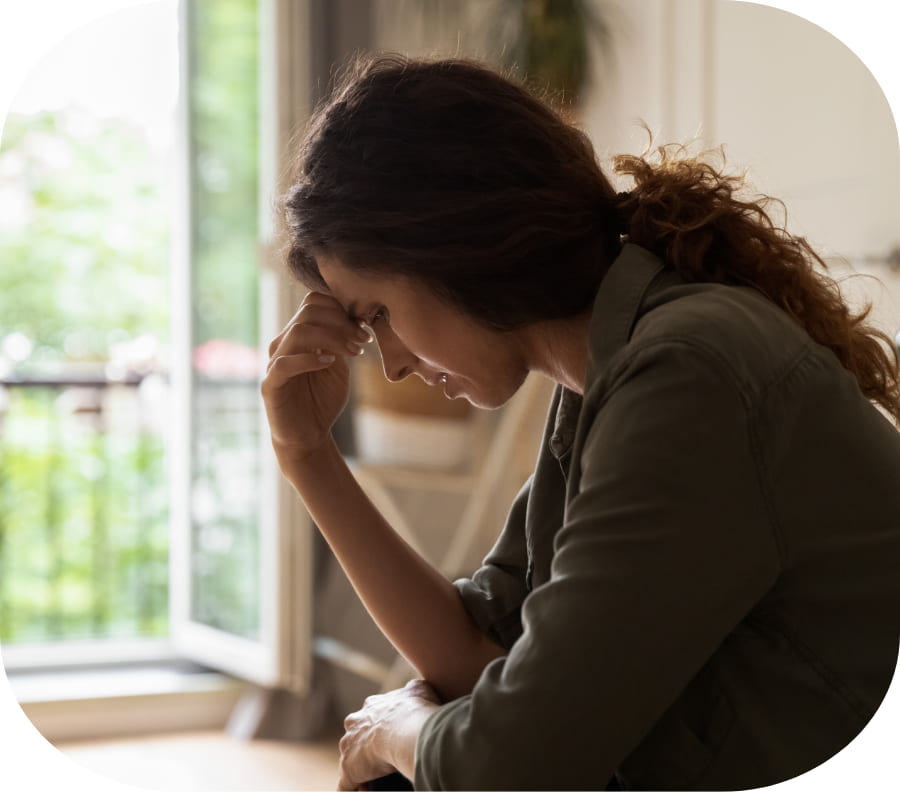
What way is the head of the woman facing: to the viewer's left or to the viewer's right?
to the viewer's left

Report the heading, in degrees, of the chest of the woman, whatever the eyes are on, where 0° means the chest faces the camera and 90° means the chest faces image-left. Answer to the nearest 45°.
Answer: approximately 90°

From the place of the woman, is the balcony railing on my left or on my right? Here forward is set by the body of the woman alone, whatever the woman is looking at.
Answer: on my right
